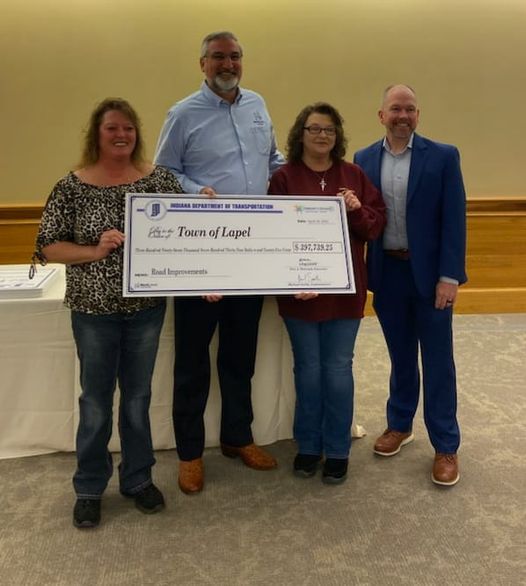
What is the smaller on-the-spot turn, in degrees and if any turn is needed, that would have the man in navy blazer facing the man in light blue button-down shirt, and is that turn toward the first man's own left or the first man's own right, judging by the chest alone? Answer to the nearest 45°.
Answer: approximately 45° to the first man's own right

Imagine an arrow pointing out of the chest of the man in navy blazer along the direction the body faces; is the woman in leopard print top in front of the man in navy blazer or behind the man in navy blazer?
in front

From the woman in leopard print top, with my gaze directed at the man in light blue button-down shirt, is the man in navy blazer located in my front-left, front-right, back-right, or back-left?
front-right

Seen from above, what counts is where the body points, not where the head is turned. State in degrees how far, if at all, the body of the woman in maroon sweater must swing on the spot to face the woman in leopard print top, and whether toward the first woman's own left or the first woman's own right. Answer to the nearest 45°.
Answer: approximately 45° to the first woman's own right

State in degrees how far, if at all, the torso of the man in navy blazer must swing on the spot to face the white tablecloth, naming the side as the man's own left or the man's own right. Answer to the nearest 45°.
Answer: approximately 45° to the man's own right

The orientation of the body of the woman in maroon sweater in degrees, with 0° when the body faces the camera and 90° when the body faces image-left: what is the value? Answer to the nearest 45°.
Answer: approximately 0°

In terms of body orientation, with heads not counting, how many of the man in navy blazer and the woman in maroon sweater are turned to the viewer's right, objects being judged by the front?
0

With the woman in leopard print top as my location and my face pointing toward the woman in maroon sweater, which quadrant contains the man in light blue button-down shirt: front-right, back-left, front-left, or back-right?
front-left

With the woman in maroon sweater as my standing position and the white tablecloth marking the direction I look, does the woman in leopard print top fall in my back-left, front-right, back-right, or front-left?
front-left

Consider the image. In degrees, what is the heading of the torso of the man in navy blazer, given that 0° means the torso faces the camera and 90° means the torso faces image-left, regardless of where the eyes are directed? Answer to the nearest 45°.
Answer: approximately 45°
